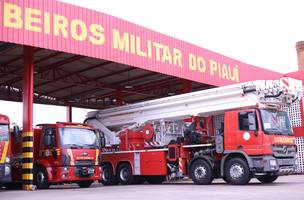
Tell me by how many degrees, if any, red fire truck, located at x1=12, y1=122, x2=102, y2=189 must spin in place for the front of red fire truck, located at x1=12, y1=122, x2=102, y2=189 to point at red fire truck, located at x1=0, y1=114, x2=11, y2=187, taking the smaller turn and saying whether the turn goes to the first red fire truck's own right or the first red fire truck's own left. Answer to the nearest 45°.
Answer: approximately 90° to the first red fire truck's own right

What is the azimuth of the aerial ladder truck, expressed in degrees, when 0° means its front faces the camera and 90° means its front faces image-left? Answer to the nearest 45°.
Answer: approximately 315°

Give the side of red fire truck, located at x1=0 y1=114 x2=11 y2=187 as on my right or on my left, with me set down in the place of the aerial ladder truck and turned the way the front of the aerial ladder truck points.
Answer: on my right

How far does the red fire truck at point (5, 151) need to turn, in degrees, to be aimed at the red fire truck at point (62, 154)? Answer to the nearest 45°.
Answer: approximately 90° to its left

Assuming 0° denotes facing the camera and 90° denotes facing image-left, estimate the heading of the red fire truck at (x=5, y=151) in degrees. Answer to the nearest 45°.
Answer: approximately 315°

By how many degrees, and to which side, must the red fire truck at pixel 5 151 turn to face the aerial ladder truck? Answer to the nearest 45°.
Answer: approximately 45° to its left
